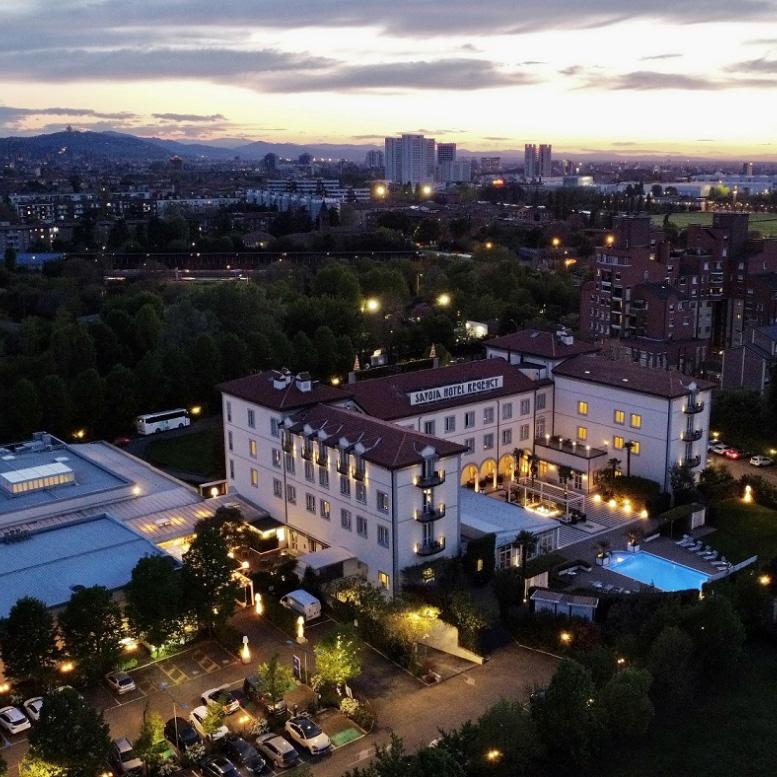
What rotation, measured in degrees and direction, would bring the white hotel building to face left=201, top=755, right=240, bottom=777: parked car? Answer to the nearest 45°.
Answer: approximately 45° to its right

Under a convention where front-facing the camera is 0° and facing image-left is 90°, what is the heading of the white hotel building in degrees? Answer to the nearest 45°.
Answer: approximately 315°

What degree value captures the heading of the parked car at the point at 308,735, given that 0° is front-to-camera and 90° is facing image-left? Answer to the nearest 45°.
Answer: approximately 315°

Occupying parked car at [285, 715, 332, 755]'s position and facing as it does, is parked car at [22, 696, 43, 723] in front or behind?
behind

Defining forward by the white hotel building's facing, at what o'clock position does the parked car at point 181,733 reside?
The parked car is roughly at 2 o'clock from the white hotel building.

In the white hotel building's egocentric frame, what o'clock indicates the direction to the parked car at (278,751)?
The parked car is roughly at 2 o'clock from the white hotel building.

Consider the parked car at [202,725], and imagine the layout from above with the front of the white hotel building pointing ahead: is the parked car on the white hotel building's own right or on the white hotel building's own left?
on the white hotel building's own right

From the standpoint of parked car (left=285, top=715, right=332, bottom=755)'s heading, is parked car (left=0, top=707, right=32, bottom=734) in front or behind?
behind

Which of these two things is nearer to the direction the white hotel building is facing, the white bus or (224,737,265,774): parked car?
the parked car

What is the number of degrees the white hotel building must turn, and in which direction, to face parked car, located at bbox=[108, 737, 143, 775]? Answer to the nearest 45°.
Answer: approximately 45° to its right

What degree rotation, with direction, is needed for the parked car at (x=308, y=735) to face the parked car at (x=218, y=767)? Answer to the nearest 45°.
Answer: approximately 90° to its right
